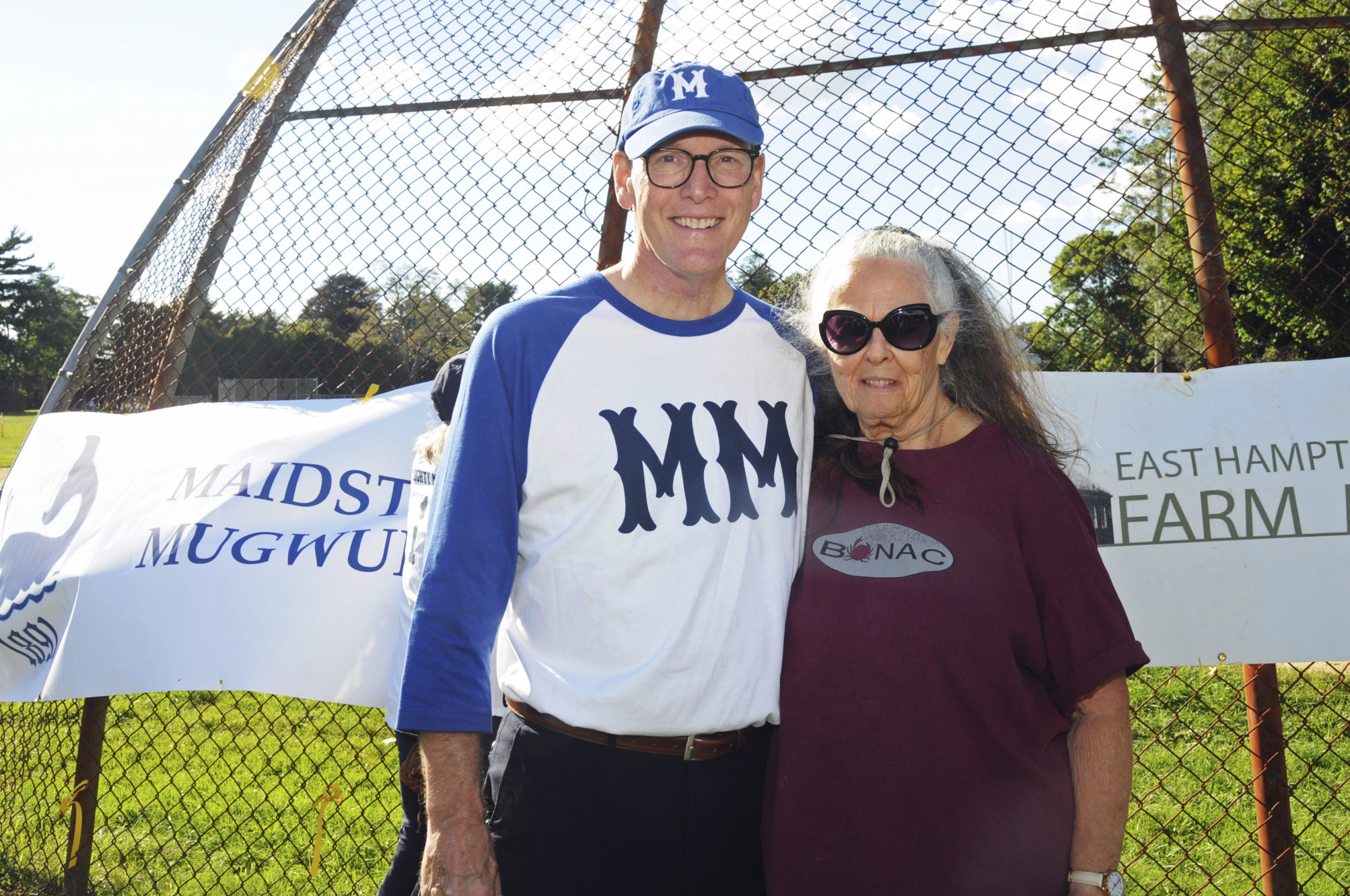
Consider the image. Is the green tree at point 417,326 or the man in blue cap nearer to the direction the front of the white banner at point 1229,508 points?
the man in blue cap

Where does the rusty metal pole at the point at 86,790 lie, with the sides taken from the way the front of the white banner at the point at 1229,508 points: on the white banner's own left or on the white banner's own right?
on the white banner's own right

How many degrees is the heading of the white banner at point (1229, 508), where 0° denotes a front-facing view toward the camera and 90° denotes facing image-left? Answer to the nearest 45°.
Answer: approximately 0°

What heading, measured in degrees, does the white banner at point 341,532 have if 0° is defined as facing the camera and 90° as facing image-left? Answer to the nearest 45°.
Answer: approximately 0°

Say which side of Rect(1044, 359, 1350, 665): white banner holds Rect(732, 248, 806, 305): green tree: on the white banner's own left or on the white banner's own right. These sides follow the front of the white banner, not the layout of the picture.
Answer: on the white banner's own right
